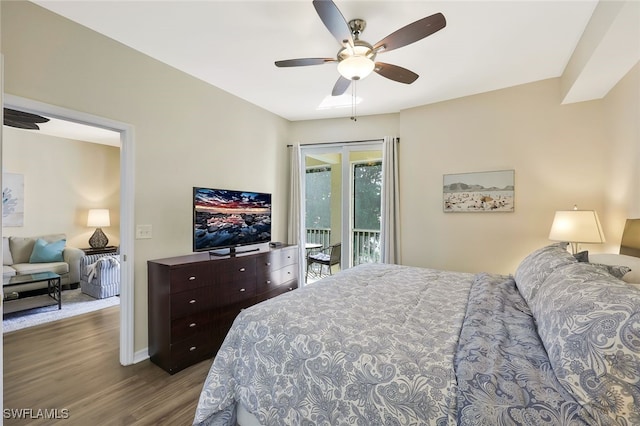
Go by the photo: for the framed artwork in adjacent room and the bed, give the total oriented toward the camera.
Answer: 1

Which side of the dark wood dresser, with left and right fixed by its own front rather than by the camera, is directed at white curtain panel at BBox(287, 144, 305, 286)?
left

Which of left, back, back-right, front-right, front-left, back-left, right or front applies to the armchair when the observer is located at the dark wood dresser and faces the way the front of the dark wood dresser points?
back

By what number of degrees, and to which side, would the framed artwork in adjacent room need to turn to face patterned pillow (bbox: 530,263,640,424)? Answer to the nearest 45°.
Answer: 0° — it already faces it

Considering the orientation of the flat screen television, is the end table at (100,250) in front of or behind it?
behind

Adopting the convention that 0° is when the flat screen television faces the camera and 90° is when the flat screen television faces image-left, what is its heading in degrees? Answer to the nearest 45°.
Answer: approximately 315°

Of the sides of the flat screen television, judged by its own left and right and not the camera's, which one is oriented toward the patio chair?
left

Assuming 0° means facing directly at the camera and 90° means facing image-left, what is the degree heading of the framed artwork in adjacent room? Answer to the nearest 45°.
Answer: approximately 0°

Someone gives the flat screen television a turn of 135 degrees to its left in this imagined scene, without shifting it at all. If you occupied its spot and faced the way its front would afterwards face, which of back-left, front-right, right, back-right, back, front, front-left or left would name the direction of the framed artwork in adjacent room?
front-left

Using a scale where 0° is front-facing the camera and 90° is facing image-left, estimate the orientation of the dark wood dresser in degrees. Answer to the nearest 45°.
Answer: approximately 315°

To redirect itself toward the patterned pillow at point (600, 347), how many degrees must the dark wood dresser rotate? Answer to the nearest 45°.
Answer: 0° — it already faces it

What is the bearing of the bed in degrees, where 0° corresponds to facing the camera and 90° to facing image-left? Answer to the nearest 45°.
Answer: approximately 90°

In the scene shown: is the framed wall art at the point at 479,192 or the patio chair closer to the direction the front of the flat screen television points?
the framed wall art

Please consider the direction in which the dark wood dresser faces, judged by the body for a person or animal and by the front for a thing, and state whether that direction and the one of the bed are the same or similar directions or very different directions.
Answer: very different directions
